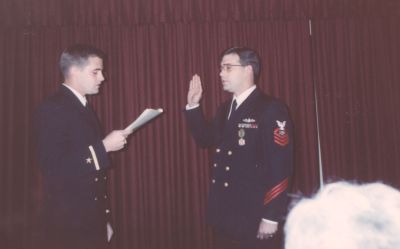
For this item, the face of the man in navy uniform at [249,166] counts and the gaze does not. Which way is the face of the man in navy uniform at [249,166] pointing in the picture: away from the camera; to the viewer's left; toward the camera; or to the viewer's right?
to the viewer's left

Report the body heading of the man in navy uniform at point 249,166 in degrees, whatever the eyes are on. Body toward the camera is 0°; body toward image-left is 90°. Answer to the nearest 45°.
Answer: approximately 45°

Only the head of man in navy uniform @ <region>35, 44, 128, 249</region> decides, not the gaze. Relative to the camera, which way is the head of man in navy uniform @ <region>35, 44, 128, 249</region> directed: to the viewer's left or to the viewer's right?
to the viewer's right

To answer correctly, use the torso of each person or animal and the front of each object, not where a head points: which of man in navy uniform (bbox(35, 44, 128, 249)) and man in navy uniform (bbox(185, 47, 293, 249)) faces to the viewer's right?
man in navy uniform (bbox(35, 44, 128, 249))

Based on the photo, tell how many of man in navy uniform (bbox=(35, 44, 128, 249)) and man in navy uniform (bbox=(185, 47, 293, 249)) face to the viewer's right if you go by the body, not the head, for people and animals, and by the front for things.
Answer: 1

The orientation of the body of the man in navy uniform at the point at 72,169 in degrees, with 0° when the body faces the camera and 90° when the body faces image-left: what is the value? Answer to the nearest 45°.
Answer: approximately 270°
